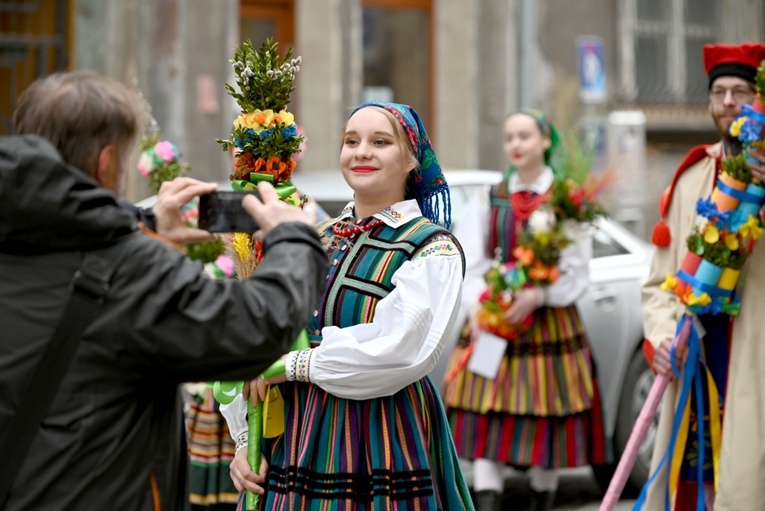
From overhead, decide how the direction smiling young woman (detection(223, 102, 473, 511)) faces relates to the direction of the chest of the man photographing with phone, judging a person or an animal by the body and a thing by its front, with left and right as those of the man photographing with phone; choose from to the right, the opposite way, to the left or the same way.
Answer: the opposite way

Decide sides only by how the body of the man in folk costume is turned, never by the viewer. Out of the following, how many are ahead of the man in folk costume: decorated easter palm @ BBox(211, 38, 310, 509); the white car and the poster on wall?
1

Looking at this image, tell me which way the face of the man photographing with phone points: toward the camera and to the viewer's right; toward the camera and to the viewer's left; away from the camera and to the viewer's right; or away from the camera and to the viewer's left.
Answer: away from the camera and to the viewer's right

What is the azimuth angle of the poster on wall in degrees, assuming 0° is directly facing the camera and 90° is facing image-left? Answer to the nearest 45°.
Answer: approximately 0°

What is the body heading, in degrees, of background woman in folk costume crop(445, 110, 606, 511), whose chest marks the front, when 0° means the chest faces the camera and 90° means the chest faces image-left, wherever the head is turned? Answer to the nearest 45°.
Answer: approximately 45°

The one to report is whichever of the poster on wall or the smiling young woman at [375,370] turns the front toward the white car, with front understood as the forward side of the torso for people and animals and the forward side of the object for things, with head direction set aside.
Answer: the poster on wall

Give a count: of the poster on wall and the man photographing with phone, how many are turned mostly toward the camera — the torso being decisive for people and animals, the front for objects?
1

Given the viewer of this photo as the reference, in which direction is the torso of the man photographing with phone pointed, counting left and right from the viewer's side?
facing away from the viewer and to the right of the viewer

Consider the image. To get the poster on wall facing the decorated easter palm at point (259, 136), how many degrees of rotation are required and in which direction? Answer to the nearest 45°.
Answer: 0° — it already faces it

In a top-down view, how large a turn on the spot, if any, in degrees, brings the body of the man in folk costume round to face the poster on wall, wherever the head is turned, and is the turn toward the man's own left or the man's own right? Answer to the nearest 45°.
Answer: approximately 135° to the man's own right

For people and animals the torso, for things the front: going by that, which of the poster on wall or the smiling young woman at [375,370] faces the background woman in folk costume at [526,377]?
the poster on wall

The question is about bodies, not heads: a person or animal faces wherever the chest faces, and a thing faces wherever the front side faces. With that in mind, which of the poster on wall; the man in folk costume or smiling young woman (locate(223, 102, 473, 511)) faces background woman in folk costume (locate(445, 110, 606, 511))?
the poster on wall

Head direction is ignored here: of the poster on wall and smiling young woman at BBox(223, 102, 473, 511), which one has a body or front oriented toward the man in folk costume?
the poster on wall
